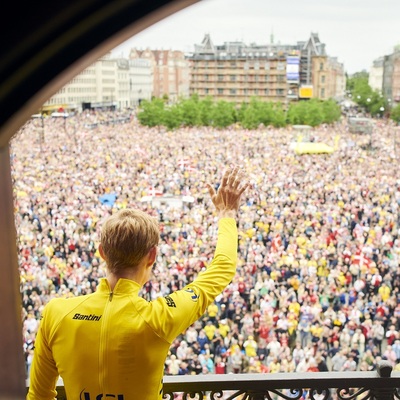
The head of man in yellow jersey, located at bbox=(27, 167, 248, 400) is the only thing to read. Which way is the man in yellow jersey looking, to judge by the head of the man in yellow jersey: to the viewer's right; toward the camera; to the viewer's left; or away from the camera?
away from the camera

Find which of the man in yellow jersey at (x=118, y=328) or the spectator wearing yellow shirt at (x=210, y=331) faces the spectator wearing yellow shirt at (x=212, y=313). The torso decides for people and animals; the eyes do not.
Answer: the man in yellow jersey

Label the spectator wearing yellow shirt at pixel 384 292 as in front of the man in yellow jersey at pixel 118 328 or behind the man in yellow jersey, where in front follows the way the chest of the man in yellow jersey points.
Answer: in front

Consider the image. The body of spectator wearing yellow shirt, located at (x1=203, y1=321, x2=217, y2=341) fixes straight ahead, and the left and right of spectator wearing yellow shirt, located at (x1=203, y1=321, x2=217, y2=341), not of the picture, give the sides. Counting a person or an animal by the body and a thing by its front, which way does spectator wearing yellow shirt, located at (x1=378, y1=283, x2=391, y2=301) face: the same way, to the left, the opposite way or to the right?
the same way

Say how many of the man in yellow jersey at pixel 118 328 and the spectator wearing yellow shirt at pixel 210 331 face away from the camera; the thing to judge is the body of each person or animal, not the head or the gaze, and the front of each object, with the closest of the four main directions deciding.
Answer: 1

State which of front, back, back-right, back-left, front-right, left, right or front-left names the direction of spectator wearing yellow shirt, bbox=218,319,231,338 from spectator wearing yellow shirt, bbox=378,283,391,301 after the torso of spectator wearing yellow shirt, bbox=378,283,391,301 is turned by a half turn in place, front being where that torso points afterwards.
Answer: back-left

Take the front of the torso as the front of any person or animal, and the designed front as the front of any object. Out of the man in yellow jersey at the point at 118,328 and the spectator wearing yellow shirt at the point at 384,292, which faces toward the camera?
the spectator wearing yellow shirt

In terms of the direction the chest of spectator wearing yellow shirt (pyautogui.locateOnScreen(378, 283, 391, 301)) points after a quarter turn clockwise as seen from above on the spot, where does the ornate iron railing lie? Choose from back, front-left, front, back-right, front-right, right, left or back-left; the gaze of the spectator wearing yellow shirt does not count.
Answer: left

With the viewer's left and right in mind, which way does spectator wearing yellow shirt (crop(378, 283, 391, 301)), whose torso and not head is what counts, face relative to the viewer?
facing the viewer

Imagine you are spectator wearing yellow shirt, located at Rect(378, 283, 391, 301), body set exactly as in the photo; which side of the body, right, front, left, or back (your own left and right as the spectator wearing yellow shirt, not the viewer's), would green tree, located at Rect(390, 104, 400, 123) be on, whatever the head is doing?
back

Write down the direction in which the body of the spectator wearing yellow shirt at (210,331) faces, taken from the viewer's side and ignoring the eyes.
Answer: toward the camera

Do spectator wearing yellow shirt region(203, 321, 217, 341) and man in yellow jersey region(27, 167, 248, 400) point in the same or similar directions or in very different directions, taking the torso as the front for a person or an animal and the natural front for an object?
very different directions

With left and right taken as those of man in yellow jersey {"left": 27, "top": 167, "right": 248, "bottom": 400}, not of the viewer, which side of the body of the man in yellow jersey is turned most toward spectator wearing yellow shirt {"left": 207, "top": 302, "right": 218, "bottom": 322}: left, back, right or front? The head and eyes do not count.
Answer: front

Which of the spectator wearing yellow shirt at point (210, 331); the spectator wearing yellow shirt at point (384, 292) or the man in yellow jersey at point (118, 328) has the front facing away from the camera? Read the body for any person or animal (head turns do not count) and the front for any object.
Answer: the man in yellow jersey

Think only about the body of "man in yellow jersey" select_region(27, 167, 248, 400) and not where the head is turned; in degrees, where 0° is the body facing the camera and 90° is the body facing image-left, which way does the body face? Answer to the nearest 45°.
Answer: approximately 180°

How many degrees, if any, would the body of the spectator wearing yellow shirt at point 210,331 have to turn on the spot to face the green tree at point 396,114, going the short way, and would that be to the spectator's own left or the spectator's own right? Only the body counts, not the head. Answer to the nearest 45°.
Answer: approximately 180°
